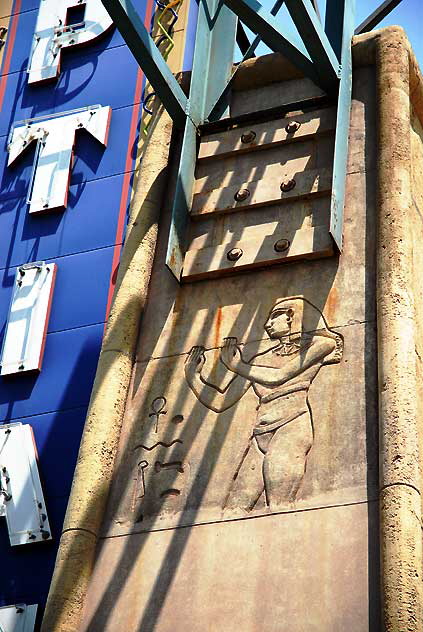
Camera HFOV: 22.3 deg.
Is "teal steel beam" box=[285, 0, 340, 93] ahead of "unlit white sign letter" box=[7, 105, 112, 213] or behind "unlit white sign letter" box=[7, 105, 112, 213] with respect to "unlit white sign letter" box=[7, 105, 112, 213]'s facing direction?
ahead

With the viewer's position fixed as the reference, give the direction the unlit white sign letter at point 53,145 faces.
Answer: facing the viewer
